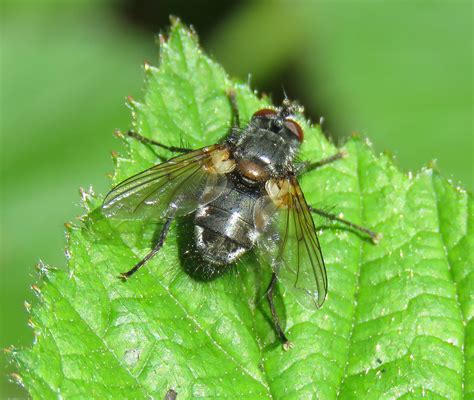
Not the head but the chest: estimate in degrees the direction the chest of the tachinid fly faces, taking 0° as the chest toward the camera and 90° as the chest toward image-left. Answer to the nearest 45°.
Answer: approximately 225°
